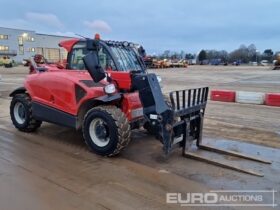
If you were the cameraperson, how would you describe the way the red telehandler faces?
facing the viewer and to the right of the viewer
